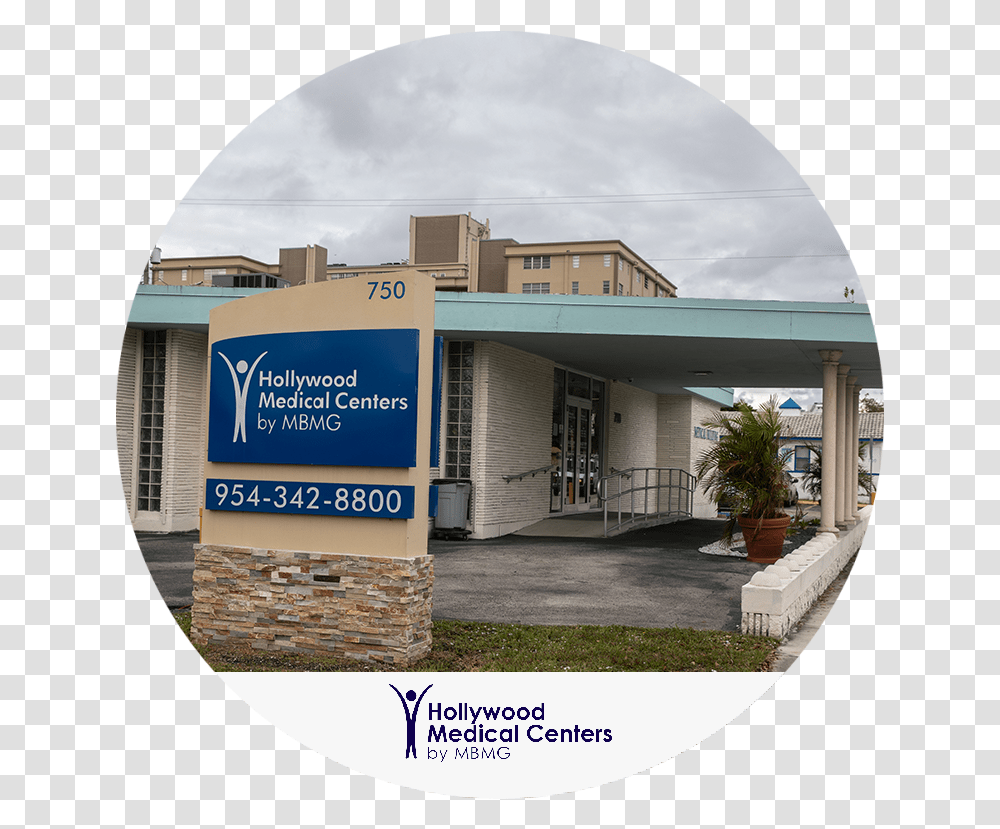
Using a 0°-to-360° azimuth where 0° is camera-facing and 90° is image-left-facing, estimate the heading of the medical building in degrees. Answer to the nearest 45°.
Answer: approximately 315°

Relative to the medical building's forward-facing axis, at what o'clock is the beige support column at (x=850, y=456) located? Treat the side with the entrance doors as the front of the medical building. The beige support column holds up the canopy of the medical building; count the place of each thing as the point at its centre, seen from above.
The beige support column is roughly at 10 o'clock from the medical building.

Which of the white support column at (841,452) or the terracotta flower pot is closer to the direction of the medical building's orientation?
the terracotta flower pot

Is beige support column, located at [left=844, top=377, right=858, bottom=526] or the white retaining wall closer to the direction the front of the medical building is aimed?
the white retaining wall

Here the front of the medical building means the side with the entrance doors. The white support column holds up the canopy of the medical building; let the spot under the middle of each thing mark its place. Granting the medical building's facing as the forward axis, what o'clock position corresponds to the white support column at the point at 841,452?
The white support column is roughly at 10 o'clock from the medical building.

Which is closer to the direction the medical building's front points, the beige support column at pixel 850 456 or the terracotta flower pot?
the terracotta flower pot
